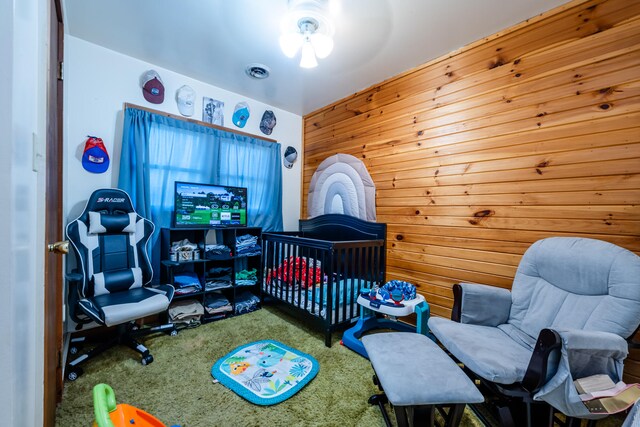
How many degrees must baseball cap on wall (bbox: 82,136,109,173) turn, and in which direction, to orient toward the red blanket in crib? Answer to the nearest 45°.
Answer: approximately 45° to its left

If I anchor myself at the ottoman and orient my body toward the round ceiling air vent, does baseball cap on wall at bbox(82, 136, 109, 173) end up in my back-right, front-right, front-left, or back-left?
front-left

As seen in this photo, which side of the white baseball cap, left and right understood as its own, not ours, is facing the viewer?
front

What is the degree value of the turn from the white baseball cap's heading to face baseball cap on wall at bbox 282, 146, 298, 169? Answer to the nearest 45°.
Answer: approximately 90° to its left

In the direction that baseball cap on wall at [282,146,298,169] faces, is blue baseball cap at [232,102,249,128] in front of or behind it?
in front

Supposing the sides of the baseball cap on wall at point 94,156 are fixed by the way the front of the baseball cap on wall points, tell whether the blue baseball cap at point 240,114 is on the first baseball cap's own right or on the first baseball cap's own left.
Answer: on the first baseball cap's own left

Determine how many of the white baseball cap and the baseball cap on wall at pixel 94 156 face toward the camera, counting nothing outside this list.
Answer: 2

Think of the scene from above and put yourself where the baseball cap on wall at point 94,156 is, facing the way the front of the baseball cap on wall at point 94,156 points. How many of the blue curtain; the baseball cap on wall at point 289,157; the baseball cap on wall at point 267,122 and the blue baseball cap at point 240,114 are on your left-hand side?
4

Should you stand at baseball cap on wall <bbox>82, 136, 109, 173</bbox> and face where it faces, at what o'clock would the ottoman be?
The ottoman is roughly at 11 o'clock from the baseball cap on wall.

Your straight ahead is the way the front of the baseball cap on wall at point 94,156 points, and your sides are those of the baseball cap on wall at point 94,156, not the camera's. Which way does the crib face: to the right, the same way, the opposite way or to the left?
to the right

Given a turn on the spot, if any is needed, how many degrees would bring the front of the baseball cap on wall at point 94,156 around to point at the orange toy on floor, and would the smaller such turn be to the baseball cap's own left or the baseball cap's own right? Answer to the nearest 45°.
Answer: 0° — it already faces it

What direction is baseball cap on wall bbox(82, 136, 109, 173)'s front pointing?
toward the camera

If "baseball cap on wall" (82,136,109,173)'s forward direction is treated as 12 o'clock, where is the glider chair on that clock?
The glider chair is roughly at 11 o'clock from the baseball cap on wall.

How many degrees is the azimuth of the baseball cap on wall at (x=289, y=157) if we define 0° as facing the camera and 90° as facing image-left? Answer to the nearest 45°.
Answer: approximately 45°
